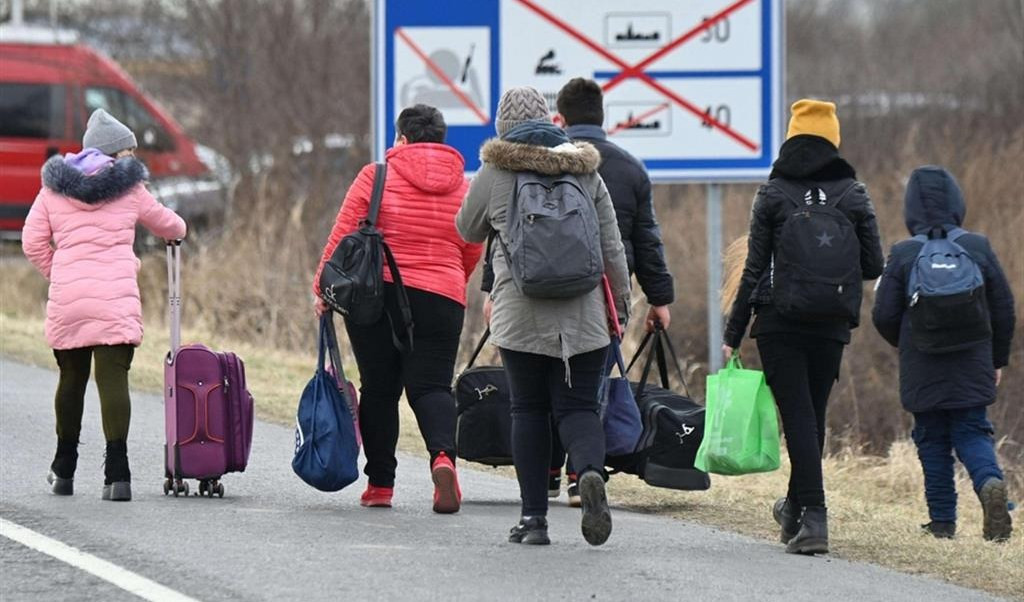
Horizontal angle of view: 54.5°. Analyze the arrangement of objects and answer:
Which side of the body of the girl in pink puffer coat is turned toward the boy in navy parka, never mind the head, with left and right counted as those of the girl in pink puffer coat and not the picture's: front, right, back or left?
right

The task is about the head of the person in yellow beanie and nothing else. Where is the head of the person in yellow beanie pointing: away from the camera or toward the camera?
away from the camera

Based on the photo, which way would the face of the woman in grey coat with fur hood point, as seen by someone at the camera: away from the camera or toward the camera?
away from the camera

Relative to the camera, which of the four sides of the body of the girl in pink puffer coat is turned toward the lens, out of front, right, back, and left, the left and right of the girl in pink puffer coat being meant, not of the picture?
back

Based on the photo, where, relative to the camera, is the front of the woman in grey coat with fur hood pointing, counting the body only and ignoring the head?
away from the camera

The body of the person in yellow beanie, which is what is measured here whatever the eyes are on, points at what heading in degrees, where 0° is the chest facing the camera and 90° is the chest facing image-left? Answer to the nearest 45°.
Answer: approximately 180°

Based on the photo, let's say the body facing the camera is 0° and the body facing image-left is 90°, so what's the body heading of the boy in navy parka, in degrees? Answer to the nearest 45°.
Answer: approximately 180°

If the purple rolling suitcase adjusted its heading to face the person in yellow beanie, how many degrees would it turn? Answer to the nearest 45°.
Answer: approximately 45° to its right

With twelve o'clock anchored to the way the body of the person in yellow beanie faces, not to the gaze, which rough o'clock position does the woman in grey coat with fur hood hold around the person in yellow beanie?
The woman in grey coat with fur hood is roughly at 8 o'clock from the person in yellow beanie.
